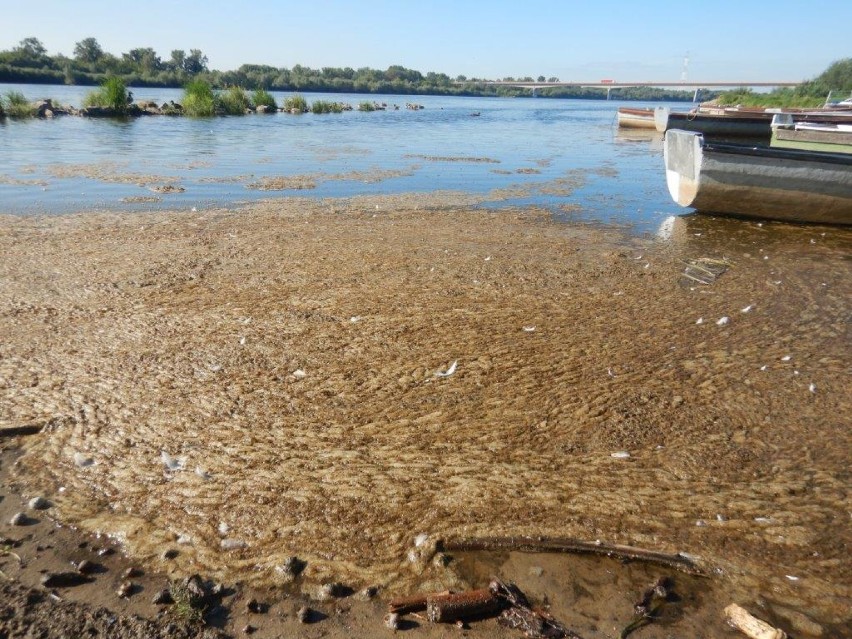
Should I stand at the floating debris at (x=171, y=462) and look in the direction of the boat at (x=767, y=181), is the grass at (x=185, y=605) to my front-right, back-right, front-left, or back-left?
back-right

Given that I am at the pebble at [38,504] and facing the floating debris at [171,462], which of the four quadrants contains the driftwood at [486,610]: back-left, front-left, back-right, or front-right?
front-right

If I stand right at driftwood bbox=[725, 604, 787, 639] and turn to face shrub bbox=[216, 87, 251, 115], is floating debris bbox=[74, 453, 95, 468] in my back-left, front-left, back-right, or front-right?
front-left
